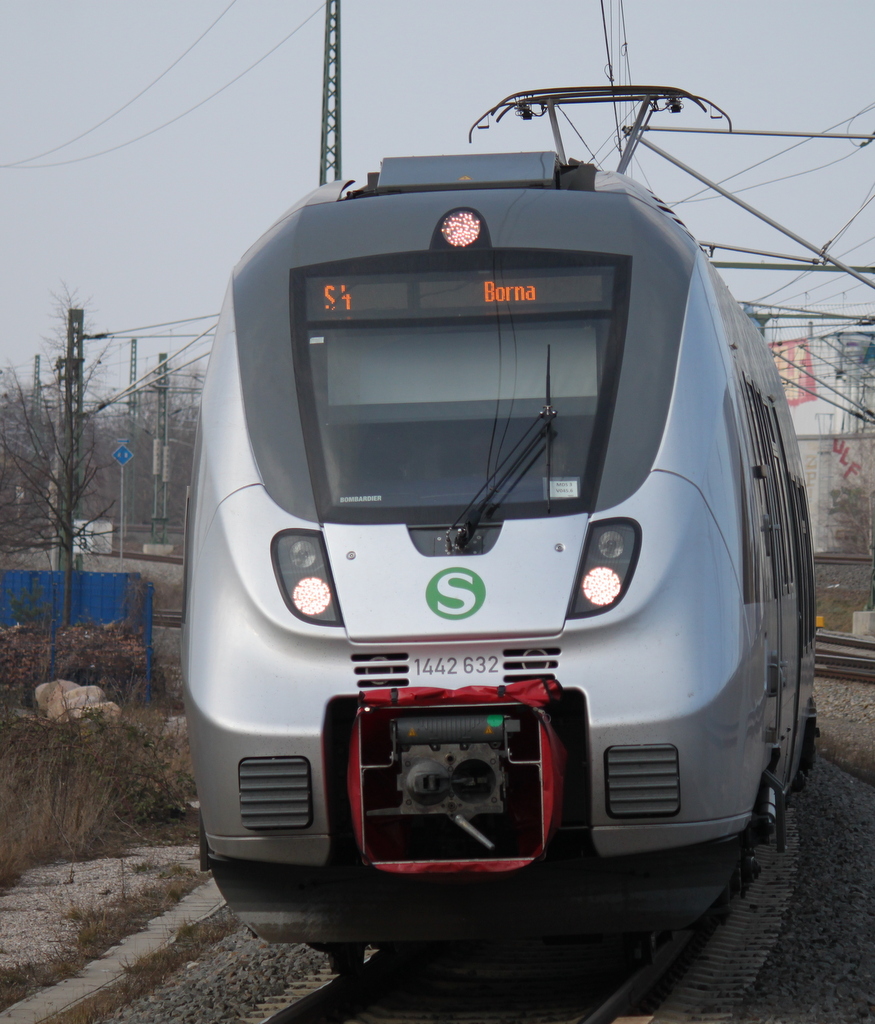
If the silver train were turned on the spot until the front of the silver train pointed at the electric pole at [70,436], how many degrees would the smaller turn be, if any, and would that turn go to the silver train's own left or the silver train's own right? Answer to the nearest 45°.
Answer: approximately 135° to the silver train's own right

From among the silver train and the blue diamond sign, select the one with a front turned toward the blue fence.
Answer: the blue diamond sign

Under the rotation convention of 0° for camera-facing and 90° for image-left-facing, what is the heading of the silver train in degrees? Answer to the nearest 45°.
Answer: approximately 0°

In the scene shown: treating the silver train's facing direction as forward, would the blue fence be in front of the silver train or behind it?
behind

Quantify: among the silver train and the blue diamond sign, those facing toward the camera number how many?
2

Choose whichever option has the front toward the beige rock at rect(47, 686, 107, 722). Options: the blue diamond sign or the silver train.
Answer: the blue diamond sign

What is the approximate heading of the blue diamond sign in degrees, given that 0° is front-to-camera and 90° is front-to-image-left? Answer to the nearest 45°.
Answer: approximately 0°

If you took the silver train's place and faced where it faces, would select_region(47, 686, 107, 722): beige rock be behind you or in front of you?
behind

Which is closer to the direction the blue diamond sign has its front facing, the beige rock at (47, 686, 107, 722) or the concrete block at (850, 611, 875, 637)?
the beige rock

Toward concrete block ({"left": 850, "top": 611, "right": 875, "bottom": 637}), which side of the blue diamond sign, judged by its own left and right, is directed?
left
